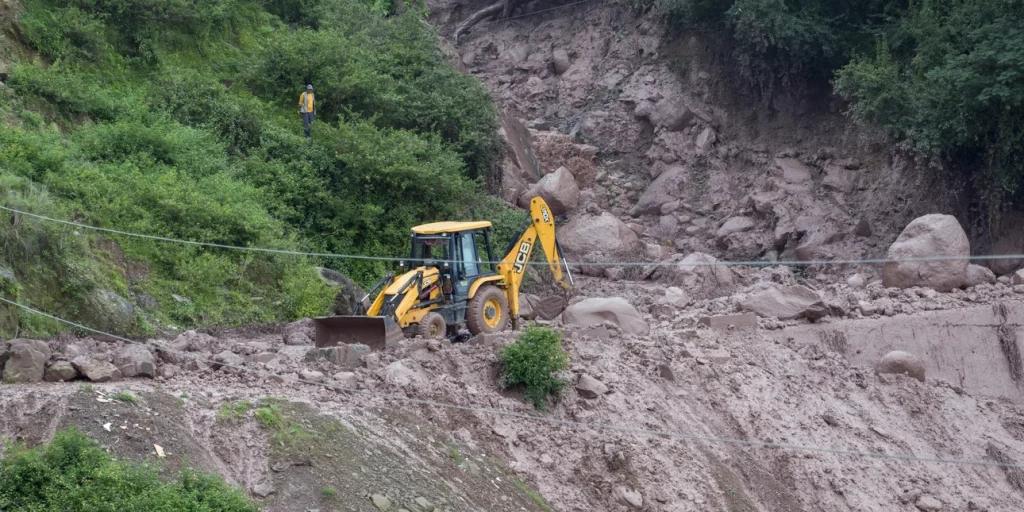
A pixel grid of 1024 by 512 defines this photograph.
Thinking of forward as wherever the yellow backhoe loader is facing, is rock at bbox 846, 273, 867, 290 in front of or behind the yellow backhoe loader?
behind

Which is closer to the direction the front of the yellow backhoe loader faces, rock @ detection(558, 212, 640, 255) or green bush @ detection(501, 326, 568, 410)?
the green bush

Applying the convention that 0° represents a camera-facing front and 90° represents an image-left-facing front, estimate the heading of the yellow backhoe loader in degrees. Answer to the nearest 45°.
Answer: approximately 45°

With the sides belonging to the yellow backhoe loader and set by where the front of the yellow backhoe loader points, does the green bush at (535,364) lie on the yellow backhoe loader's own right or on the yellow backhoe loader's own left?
on the yellow backhoe loader's own left

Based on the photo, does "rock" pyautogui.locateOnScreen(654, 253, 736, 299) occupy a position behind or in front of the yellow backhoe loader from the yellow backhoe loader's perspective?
behind

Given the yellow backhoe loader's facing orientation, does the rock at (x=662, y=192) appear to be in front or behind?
behind

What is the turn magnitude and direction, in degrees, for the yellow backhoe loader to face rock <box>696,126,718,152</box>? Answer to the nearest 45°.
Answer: approximately 180°
